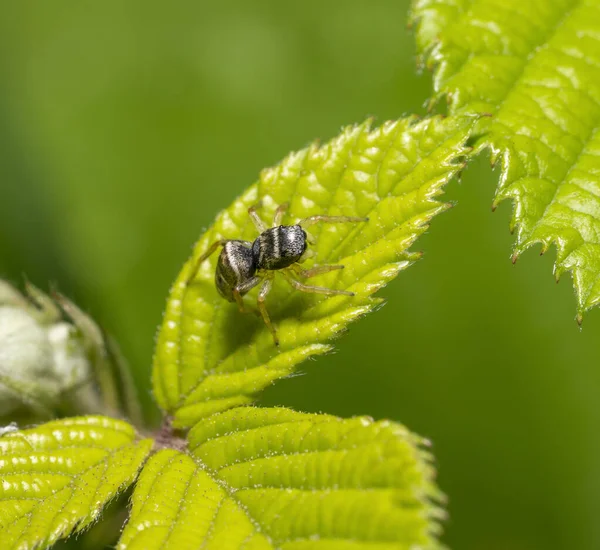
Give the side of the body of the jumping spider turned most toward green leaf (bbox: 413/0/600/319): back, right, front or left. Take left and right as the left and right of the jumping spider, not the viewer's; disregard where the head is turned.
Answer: front

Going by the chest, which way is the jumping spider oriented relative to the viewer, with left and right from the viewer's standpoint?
facing to the right of the viewer

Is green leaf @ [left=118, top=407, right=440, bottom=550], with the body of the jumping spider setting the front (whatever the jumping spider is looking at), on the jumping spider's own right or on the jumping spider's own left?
on the jumping spider's own right

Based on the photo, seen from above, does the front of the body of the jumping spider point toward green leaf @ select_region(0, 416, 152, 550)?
no

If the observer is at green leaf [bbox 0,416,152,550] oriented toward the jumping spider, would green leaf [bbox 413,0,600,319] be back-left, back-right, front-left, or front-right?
front-right
